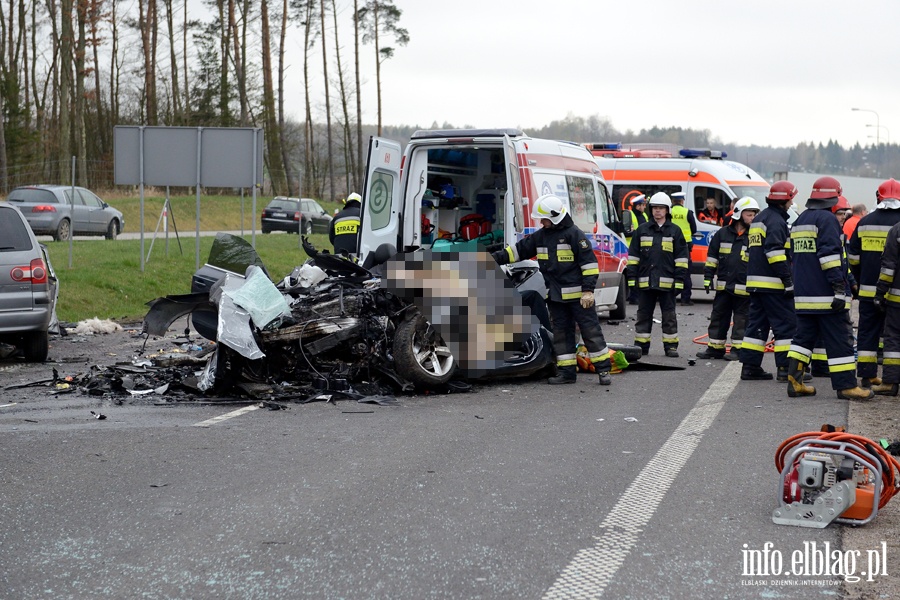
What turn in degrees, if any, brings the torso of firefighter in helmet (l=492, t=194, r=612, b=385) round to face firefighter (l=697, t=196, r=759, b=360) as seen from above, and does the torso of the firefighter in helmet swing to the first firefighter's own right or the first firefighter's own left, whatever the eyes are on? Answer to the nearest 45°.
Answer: approximately 180°

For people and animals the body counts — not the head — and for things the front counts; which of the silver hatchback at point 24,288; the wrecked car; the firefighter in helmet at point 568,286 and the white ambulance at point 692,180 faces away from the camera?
the silver hatchback

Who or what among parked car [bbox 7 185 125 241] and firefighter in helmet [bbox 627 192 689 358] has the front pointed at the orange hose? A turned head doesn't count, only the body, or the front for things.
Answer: the firefighter in helmet

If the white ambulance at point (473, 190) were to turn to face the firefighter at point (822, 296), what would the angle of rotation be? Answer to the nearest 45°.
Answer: approximately 90° to its right

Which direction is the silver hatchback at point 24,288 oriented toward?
away from the camera

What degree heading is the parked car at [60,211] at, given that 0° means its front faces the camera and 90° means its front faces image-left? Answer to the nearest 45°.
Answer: approximately 225°

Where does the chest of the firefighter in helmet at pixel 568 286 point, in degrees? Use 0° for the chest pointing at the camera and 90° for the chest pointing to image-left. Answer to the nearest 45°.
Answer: approximately 45°

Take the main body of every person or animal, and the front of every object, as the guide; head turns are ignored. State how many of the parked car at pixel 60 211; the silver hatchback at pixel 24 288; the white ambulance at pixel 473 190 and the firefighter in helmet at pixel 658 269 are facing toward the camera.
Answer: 1

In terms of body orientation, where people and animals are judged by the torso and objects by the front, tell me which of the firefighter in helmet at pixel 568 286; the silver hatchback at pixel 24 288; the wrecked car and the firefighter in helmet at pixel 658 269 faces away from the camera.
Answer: the silver hatchback

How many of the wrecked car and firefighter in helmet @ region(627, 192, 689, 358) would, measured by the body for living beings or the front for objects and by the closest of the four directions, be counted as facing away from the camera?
0

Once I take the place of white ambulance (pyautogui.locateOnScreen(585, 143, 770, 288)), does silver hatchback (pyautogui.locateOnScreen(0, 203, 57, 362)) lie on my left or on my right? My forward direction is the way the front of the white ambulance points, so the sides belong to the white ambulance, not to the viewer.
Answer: on my right

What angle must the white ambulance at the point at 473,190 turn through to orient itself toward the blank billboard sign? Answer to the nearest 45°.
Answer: approximately 90° to its left

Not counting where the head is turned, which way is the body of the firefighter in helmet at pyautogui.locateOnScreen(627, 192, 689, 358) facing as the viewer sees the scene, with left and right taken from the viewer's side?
facing the viewer
